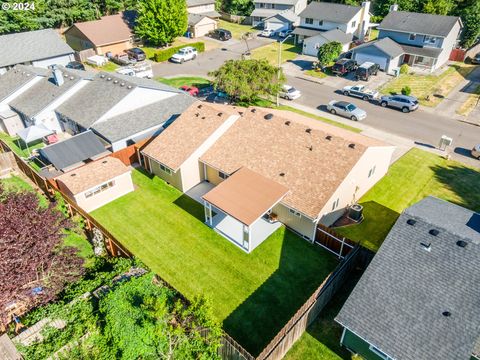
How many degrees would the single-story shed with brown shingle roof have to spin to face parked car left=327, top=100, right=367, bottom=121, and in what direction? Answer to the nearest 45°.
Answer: approximately 45° to its left

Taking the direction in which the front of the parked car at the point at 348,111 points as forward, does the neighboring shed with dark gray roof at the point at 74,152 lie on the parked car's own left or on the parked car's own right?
on the parked car's own right

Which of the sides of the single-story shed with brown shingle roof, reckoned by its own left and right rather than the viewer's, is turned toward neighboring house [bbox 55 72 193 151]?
back

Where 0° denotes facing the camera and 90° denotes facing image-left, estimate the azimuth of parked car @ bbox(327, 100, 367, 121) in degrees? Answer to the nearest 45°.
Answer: approximately 315°

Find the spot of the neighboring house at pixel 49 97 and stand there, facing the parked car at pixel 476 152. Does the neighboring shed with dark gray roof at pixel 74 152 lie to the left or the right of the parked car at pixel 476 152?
right

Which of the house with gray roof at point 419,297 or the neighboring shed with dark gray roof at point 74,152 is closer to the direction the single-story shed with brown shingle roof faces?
the house with gray roof

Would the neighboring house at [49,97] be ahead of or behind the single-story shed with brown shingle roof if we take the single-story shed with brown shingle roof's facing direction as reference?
behind
